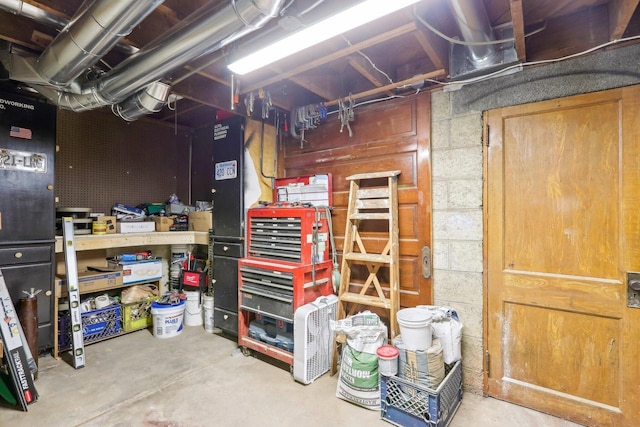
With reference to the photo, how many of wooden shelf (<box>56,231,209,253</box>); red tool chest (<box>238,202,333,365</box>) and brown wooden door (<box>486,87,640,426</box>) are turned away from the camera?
0

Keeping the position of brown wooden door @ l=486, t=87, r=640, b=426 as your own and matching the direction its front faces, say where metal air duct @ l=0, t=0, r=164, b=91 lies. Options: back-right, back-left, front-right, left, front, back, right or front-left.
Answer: front

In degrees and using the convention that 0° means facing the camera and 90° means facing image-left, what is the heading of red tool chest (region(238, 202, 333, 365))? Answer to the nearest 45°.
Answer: approximately 45°

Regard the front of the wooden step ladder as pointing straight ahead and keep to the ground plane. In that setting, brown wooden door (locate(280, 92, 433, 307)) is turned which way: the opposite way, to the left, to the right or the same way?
the same way

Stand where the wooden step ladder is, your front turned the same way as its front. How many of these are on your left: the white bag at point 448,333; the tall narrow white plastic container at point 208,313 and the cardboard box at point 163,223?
1

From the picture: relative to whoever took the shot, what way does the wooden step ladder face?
facing the viewer and to the left of the viewer

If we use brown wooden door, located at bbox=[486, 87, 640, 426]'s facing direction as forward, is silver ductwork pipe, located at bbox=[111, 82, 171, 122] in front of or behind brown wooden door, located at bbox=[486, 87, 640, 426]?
in front

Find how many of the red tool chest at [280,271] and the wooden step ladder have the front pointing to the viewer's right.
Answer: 0

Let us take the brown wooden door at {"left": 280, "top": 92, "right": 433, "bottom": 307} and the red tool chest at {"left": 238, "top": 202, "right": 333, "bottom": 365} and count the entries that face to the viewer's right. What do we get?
0

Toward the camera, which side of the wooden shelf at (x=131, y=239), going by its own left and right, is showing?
front

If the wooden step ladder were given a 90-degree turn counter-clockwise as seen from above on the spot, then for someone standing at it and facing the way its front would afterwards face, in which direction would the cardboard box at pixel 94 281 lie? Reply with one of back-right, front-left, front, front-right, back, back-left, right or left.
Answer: back-right

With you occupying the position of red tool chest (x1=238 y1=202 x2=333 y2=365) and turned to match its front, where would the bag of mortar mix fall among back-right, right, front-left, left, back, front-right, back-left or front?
left

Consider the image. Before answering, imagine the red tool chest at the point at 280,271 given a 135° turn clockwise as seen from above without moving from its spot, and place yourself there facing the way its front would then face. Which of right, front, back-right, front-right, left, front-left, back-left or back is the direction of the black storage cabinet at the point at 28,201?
left

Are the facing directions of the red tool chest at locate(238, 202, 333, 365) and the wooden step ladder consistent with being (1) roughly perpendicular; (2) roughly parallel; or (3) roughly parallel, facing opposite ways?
roughly parallel

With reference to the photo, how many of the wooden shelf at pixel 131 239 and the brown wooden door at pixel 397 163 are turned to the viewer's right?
0

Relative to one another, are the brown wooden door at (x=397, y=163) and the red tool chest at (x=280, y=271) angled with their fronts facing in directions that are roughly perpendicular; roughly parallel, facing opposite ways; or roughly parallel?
roughly parallel
